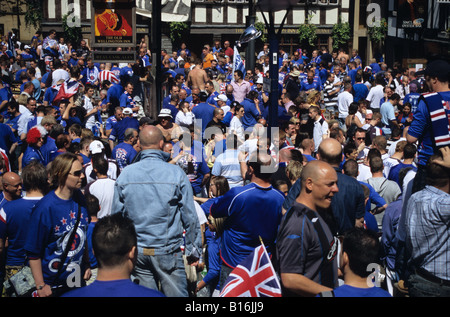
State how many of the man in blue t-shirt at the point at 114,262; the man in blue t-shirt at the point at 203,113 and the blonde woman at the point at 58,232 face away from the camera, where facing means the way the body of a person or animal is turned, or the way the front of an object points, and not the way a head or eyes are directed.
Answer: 2

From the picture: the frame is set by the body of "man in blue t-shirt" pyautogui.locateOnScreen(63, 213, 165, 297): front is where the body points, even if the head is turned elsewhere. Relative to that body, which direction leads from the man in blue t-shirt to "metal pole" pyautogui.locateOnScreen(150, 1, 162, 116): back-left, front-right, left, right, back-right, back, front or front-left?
front

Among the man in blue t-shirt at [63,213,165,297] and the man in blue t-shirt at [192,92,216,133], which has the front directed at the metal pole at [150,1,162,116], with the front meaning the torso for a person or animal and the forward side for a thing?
the man in blue t-shirt at [63,213,165,297]

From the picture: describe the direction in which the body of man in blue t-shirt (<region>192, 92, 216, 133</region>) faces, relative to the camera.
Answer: away from the camera

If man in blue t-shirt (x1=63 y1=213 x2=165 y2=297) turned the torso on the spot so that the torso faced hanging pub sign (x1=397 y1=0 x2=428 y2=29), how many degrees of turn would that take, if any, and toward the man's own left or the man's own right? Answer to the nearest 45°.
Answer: approximately 45° to the man's own right

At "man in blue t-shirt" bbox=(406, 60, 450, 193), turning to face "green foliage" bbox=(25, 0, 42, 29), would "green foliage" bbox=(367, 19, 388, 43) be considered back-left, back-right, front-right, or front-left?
front-right

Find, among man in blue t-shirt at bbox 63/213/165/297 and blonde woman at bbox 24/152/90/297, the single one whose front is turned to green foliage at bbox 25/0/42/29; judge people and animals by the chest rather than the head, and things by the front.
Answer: the man in blue t-shirt

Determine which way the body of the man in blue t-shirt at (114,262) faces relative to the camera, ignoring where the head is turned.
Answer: away from the camera

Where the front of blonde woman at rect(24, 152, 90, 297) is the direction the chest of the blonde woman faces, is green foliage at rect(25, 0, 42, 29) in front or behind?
behind

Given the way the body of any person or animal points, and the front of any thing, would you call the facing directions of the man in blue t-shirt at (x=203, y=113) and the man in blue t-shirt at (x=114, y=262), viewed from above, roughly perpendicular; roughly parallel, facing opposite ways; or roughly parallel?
roughly parallel

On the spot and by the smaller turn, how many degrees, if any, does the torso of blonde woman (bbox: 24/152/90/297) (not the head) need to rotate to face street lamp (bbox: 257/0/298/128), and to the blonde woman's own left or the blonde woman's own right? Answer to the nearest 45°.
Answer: approximately 90° to the blonde woman's own left

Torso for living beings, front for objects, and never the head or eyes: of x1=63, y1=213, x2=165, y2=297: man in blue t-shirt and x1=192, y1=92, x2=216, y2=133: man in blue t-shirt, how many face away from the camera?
2

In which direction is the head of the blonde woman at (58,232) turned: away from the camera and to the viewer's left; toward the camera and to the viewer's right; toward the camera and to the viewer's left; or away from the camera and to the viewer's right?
toward the camera and to the viewer's right

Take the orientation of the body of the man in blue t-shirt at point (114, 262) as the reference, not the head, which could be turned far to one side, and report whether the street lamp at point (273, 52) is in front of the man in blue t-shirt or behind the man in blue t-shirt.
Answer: in front

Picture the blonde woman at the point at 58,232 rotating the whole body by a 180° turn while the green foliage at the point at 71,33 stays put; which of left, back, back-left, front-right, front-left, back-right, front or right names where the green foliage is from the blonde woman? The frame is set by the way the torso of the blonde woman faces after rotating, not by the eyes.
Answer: front-right

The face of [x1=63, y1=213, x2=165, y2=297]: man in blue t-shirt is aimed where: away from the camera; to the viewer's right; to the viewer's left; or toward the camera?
away from the camera
